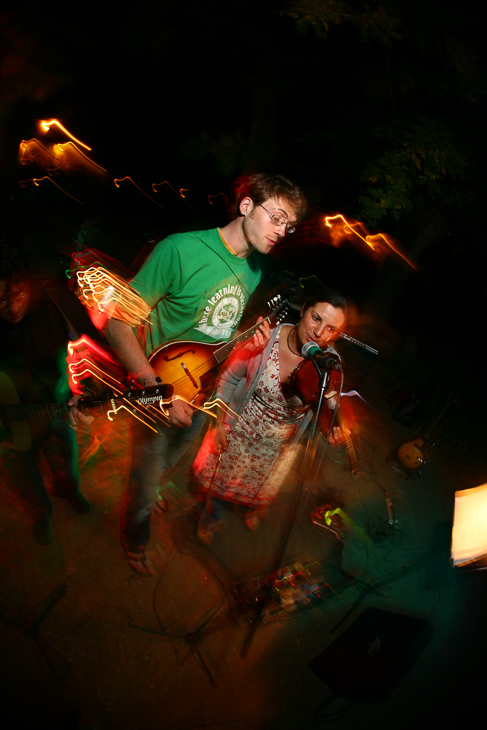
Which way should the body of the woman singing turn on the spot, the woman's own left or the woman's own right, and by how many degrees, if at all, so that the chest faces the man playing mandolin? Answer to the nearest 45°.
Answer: approximately 90° to the woman's own right

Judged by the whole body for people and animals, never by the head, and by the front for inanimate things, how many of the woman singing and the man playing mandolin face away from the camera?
0

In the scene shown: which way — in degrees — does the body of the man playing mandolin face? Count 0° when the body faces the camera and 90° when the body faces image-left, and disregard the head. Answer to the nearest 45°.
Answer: approximately 315°

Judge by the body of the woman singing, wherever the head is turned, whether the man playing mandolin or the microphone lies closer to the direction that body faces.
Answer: the microphone

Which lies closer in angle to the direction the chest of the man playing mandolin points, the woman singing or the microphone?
the microphone

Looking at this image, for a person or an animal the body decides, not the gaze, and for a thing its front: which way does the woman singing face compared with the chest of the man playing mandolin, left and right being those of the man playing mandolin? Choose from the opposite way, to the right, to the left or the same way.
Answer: the same way

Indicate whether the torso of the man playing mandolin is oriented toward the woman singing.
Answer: no

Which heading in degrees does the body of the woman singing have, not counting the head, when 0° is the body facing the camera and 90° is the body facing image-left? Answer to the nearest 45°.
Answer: approximately 315°
